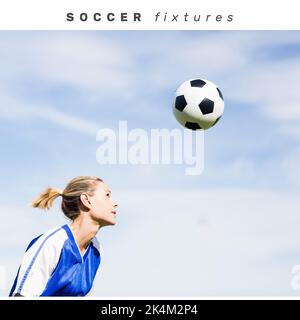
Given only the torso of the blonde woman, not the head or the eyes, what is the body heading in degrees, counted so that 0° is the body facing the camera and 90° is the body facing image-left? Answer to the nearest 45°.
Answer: approximately 315°

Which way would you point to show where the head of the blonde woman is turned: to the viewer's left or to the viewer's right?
to the viewer's right
